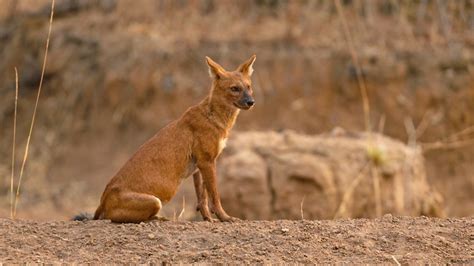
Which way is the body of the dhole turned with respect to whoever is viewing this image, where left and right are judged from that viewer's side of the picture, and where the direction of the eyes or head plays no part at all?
facing to the right of the viewer

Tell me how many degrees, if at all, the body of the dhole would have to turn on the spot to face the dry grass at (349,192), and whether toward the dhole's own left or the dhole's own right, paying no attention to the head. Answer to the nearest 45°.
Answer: approximately 45° to the dhole's own left

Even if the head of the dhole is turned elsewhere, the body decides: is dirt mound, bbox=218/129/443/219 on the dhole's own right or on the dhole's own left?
on the dhole's own left
